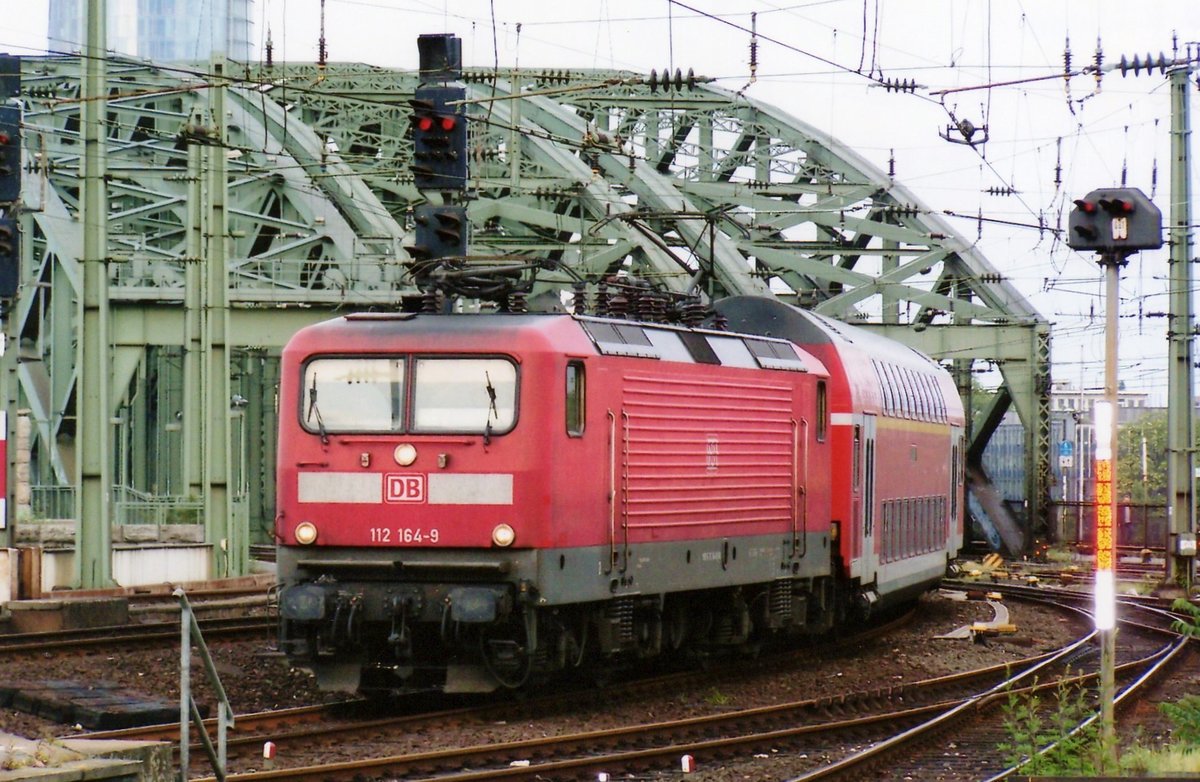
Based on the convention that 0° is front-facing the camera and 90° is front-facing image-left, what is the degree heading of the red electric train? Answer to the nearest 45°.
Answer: approximately 45°

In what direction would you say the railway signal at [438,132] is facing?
toward the camera

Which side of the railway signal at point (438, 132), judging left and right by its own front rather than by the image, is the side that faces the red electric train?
front

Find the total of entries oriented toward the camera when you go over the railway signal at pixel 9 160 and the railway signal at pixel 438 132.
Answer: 2

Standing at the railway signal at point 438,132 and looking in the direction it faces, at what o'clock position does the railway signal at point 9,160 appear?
the railway signal at point 9,160 is roughly at 4 o'clock from the railway signal at point 438,132.

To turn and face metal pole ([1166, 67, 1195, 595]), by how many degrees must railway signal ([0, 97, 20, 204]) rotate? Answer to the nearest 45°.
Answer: approximately 90° to its left

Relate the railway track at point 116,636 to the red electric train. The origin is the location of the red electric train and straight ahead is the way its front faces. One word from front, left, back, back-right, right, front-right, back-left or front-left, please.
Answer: right

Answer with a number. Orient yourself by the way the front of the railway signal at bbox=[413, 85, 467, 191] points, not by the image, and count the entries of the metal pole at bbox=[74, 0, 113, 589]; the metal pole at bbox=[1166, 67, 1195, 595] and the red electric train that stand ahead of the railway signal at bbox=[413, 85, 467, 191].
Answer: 1

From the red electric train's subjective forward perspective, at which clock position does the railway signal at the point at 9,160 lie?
The railway signal is roughly at 3 o'clock from the red electric train.

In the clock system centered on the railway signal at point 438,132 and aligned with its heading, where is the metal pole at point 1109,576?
The metal pole is roughly at 11 o'clock from the railway signal.

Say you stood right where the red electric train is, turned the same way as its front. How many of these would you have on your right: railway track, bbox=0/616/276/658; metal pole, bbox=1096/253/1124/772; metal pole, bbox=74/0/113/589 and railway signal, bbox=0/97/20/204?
3

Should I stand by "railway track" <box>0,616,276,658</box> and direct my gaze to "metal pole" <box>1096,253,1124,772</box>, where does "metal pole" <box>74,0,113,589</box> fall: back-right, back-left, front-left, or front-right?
back-left
